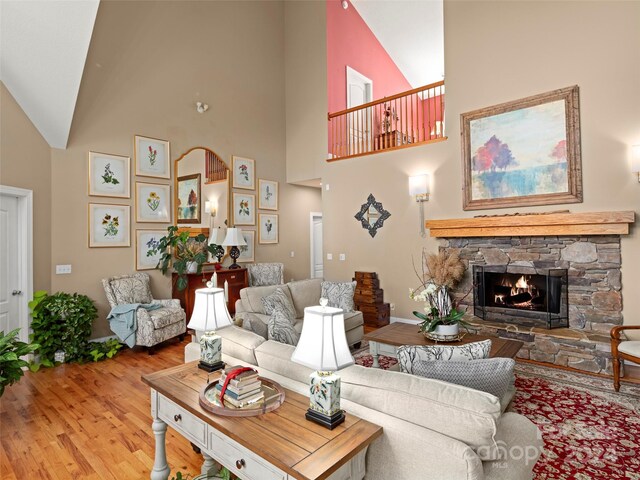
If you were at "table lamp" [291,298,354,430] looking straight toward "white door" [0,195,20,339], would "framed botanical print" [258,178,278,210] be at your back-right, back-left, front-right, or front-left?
front-right

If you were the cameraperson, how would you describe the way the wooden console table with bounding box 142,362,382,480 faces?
facing the viewer and to the left of the viewer

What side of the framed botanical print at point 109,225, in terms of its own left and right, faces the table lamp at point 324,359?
front

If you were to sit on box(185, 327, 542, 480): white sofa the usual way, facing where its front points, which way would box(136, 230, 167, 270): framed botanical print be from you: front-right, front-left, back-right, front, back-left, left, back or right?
left

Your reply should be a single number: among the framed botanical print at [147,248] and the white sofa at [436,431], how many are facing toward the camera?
1

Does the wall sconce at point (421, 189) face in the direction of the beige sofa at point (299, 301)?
yes

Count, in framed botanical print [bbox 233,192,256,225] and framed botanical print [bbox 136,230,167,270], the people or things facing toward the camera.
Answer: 2

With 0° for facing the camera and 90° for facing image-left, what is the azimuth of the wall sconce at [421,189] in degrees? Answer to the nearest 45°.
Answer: approximately 45°

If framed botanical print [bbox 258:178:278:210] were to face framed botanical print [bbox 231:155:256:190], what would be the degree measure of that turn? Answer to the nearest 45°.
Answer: approximately 90° to its right

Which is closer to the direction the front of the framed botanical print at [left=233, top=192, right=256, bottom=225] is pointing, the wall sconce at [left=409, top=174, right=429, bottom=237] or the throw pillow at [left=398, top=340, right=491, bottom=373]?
the throw pillow

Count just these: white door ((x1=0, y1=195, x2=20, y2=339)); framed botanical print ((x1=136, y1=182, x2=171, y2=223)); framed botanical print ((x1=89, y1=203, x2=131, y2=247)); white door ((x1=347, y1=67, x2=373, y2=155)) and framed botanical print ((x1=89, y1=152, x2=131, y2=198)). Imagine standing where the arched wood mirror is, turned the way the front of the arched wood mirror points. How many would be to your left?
1

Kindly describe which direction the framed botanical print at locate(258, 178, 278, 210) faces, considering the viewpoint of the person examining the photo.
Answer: facing the viewer and to the right of the viewer

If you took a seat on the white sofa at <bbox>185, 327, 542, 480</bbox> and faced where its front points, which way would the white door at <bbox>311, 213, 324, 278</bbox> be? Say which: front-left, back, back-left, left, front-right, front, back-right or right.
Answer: front-left

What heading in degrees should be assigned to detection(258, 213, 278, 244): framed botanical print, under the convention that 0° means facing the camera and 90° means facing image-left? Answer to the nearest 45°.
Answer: approximately 315°

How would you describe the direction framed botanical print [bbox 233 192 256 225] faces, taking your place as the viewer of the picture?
facing the viewer

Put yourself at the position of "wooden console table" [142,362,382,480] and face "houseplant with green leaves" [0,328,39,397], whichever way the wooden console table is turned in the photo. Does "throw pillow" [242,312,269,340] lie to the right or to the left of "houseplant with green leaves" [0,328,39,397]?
right

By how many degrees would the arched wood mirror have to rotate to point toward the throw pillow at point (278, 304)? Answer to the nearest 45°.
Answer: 0° — it already faces it

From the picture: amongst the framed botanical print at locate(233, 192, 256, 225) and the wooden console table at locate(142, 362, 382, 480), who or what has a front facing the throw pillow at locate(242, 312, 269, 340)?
the framed botanical print
